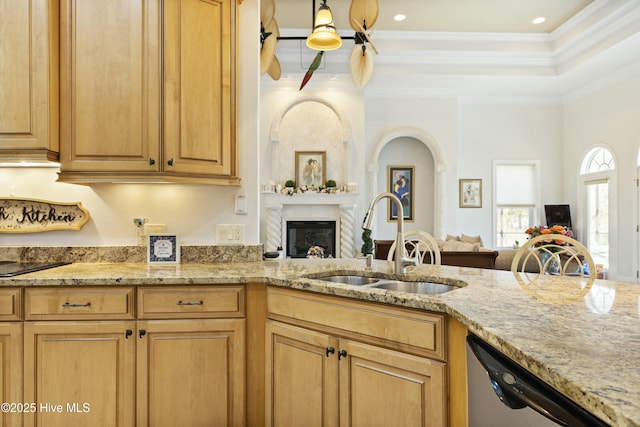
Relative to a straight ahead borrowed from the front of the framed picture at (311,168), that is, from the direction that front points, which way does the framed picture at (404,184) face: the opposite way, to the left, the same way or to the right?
the same way

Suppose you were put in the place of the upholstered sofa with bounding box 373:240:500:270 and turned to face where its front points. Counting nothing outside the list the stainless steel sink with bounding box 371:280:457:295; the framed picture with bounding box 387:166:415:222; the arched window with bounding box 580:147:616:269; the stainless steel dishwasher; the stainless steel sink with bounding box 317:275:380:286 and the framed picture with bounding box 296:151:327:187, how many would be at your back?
3

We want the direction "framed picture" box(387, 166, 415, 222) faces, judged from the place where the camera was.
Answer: facing the viewer

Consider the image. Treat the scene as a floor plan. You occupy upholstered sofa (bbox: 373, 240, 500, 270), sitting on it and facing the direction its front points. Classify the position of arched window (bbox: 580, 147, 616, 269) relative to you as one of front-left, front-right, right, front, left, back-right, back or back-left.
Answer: front-right

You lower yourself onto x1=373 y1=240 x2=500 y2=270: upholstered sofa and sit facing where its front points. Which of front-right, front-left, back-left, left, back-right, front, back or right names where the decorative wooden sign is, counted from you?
back-left

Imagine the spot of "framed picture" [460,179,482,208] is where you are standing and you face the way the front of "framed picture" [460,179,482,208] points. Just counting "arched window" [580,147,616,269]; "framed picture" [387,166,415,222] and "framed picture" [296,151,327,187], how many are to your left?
1

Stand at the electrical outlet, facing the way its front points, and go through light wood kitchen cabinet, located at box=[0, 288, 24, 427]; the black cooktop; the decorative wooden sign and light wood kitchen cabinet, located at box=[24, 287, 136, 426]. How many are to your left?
0

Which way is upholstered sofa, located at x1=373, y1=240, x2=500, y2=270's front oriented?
away from the camera

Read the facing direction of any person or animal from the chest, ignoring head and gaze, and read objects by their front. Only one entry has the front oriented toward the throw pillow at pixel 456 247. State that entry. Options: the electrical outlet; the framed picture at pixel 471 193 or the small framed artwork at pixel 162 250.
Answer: the framed picture

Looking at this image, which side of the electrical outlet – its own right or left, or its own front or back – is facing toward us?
front

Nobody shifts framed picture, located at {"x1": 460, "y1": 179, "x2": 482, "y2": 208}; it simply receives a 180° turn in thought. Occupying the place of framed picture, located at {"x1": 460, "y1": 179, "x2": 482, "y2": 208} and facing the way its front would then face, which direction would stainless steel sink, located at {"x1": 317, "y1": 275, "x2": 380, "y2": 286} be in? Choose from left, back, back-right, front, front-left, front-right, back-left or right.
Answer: back

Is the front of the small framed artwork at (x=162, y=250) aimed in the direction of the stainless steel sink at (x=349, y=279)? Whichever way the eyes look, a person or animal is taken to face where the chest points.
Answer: no

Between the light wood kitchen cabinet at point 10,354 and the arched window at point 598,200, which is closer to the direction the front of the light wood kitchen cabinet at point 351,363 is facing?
the light wood kitchen cabinet

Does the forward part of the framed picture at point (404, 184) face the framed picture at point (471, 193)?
no

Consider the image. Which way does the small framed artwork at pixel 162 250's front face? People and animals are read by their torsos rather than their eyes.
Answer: toward the camera

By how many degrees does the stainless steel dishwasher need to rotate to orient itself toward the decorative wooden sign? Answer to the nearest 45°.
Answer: approximately 45° to its right

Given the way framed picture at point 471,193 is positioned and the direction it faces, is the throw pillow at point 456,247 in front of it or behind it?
in front
